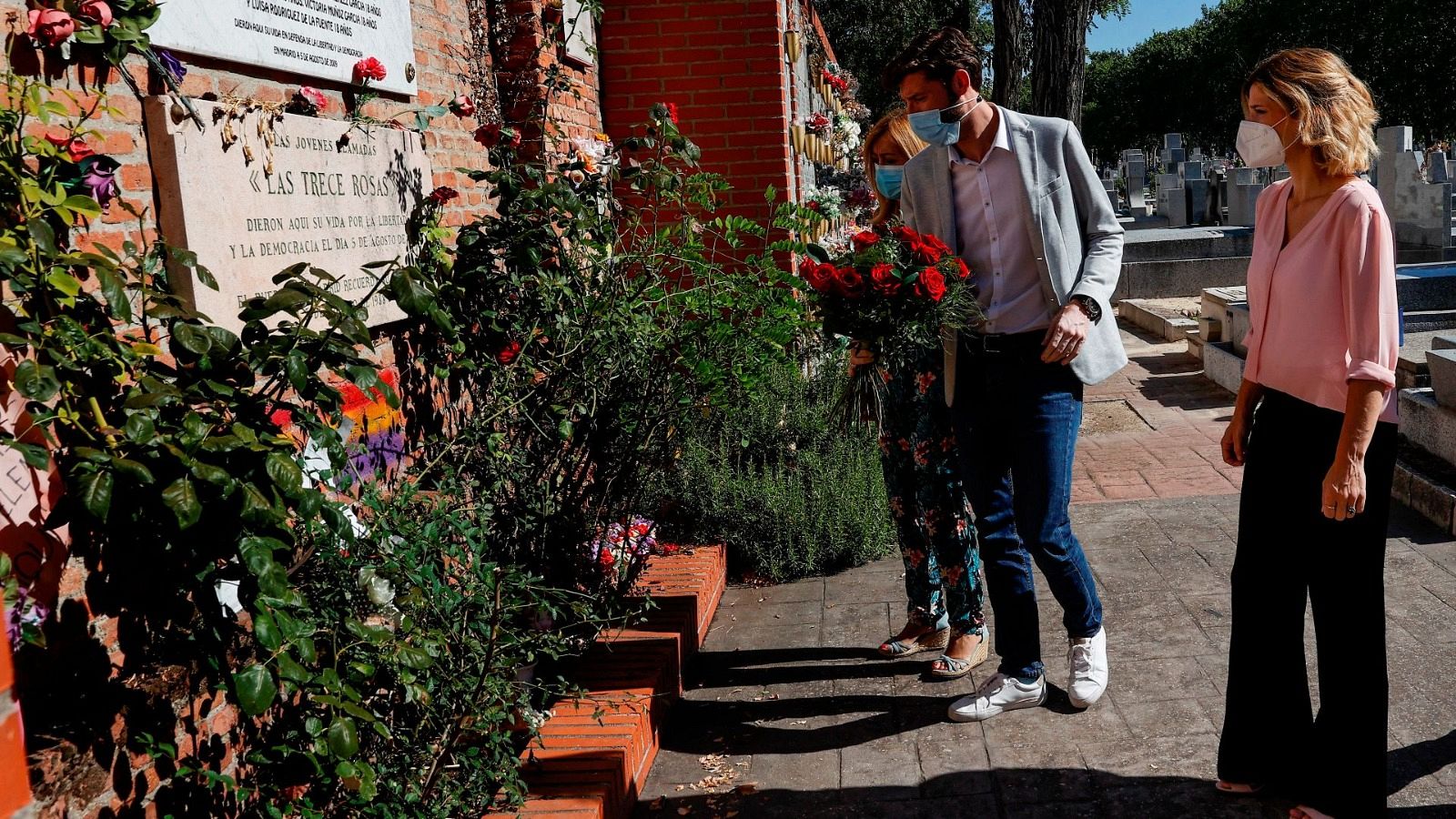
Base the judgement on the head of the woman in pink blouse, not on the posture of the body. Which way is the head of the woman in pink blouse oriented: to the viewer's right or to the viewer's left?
to the viewer's left

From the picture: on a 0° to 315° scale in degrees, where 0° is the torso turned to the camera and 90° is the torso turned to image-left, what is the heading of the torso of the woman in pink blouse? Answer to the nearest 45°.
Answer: approximately 45°

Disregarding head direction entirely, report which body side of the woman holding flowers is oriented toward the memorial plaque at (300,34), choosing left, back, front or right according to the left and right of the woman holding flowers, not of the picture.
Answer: front

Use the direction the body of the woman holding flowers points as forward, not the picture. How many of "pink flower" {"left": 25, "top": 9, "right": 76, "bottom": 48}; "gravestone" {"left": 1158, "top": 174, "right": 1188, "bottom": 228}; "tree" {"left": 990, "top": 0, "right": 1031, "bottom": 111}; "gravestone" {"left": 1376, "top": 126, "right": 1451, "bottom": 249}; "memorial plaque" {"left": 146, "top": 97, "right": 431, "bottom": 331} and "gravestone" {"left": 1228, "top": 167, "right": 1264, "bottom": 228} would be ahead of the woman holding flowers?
2

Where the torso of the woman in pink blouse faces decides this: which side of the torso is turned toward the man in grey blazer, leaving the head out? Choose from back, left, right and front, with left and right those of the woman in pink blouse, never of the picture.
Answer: right

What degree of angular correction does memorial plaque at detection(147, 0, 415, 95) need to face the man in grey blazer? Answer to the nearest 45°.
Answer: approximately 45° to its left

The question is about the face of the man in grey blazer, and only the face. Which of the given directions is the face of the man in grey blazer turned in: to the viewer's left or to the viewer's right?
to the viewer's left

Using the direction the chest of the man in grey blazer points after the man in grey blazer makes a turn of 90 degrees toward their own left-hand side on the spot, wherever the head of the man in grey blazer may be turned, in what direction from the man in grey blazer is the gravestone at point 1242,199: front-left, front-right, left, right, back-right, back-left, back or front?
back-left

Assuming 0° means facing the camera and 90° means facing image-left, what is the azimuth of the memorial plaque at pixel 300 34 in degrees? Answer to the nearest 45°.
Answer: approximately 315°

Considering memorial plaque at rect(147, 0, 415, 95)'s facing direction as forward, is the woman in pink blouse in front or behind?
in front

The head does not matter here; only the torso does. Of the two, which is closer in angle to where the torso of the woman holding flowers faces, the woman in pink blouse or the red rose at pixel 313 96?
the red rose

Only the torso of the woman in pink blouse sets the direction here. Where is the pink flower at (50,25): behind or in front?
in front

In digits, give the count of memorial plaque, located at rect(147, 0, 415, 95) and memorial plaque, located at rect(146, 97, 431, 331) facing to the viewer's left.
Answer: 0
